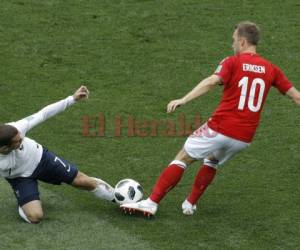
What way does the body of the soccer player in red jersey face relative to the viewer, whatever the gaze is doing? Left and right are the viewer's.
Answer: facing away from the viewer and to the left of the viewer

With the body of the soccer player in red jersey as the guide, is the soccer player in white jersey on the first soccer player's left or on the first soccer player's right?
on the first soccer player's left

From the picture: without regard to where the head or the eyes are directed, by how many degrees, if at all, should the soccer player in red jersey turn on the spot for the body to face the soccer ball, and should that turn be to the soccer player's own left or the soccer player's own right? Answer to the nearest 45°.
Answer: approximately 45° to the soccer player's own left

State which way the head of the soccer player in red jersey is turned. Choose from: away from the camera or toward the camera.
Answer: away from the camera
